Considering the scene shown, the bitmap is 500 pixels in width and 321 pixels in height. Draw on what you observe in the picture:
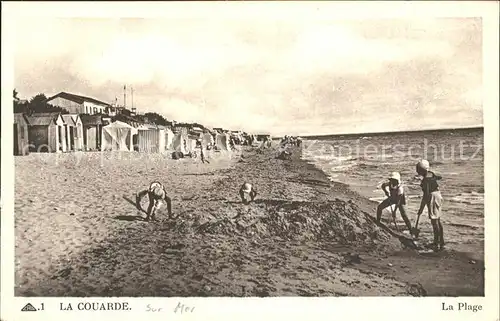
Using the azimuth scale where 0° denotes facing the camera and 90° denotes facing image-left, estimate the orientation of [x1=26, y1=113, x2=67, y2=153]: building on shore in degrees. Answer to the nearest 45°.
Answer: approximately 315°

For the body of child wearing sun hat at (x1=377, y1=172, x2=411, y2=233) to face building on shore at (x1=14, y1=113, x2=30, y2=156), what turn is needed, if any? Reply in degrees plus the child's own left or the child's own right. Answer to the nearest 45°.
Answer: approximately 90° to the child's own right

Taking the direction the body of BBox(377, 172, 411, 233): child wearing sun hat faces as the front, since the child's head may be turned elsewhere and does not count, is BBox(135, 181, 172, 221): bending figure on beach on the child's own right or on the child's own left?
on the child's own right

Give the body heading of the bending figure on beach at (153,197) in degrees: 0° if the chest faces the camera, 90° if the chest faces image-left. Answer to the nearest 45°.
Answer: approximately 0°

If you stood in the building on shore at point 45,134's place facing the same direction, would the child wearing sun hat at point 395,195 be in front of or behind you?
in front

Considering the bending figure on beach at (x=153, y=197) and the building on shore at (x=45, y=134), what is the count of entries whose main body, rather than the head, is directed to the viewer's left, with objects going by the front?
0
